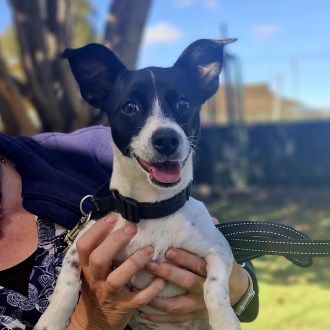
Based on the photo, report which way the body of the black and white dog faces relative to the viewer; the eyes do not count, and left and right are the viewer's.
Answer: facing the viewer
